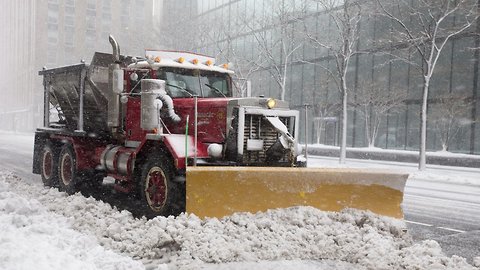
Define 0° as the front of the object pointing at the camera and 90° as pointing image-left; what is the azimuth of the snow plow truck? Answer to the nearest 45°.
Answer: approximately 315°

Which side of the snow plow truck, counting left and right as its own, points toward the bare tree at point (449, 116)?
left

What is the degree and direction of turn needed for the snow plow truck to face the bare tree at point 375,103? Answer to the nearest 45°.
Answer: approximately 90° to its left
